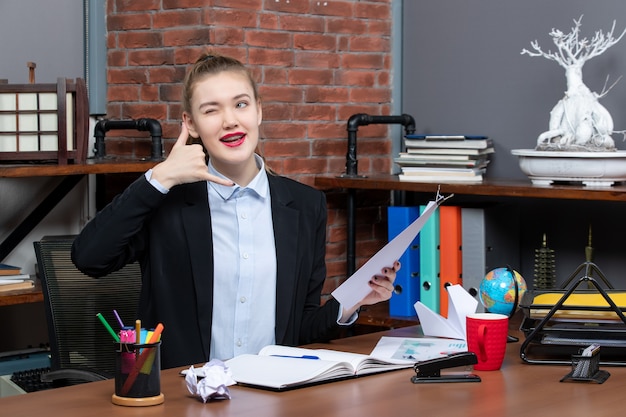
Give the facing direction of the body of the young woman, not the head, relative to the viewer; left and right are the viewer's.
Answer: facing the viewer

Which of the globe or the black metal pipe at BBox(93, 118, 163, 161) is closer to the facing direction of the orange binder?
the globe

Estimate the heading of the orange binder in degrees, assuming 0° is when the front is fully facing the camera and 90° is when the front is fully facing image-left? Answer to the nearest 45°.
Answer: approximately 0°

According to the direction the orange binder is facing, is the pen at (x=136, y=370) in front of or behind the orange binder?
in front

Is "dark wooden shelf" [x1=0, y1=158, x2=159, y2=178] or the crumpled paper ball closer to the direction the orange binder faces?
the crumpled paper ball

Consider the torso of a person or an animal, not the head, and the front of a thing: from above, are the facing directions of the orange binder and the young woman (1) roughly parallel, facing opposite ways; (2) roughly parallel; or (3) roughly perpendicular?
roughly parallel

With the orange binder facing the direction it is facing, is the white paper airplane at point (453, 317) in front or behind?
in front

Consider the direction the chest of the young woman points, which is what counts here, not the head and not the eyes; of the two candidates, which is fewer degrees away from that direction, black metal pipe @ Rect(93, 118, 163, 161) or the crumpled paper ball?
the crumpled paper ball

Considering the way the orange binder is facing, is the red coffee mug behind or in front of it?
in front
